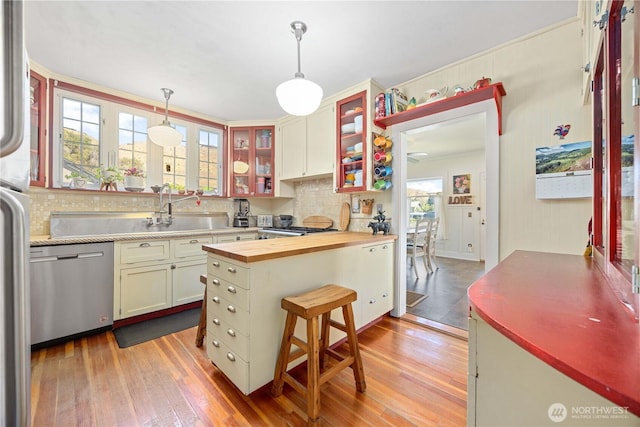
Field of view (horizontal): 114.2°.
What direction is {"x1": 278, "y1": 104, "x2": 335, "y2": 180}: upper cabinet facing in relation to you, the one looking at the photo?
facing the viewer and to the left of the viewer

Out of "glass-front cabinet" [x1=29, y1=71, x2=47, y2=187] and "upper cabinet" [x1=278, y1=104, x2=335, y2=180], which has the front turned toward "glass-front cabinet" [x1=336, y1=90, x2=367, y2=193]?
"glass-front cabinet" [x1=29, y1=71, x2=47, y2=187]

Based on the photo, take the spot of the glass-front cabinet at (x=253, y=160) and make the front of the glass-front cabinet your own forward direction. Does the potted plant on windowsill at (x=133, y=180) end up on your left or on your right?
on your right

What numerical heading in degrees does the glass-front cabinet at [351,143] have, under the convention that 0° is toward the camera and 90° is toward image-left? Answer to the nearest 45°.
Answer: approximately 45°

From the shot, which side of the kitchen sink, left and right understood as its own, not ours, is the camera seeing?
front

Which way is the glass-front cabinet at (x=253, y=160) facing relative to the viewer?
toward the camera

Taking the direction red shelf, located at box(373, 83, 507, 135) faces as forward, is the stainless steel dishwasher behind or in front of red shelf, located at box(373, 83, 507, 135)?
in front

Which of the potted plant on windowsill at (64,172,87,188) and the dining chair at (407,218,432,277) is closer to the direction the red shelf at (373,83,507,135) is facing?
the potted plant on windowsill

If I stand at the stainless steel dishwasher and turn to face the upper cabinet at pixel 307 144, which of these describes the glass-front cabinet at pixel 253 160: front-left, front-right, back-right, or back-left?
front-left

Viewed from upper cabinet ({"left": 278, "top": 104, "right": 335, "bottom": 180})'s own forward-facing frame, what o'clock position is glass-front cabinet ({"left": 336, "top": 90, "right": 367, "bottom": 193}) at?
The glass-front cabinet is roughly at 9 o'clock from the upper cabinet.

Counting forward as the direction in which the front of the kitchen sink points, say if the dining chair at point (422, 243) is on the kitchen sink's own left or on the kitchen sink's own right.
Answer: on the kitchen sink's own left

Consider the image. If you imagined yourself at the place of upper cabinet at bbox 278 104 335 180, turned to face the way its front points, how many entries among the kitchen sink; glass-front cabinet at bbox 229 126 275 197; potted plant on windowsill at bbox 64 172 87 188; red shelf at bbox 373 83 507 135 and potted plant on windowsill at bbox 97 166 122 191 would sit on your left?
1

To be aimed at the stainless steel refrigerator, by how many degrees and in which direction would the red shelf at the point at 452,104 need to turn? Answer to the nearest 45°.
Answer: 0° — it already faces it

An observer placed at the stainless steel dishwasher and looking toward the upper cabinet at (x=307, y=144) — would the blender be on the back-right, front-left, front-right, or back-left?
front-left
